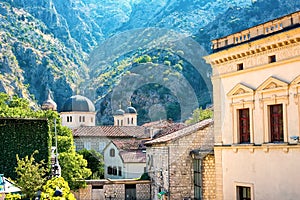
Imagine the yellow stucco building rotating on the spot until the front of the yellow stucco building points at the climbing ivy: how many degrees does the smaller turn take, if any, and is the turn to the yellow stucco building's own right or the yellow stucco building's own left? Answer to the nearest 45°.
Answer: approximately 90° to the yellow stucco building's own right

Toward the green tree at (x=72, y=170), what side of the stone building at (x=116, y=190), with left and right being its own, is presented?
right

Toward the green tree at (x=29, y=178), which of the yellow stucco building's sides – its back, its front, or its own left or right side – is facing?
right

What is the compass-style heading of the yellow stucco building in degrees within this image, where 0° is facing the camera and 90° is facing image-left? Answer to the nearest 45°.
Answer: approximately 45°

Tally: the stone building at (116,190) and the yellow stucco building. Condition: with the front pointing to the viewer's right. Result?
0

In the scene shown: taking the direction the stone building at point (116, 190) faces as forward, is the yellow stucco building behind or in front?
in front

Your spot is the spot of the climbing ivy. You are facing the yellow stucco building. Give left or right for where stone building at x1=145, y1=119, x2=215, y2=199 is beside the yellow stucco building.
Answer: left

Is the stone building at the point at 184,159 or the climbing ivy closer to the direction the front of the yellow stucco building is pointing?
the climbing ivy

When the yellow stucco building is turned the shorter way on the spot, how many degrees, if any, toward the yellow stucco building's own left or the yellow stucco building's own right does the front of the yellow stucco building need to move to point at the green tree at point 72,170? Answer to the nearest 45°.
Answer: approximately 90° to the yellow stucco building's own right
